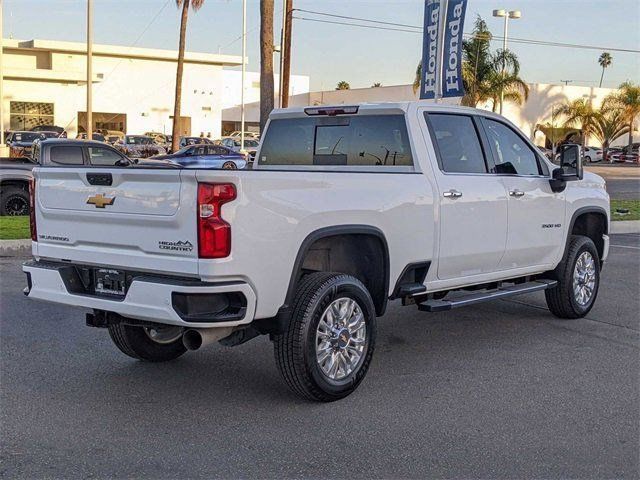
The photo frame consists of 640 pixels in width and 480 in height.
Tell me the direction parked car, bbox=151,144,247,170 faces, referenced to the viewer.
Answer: facing to the left of the viewer

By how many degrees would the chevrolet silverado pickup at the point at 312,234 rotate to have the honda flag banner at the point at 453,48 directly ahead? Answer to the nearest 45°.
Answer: approximately 45° to its left

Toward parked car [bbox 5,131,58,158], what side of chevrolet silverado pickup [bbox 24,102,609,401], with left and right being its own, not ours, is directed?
left

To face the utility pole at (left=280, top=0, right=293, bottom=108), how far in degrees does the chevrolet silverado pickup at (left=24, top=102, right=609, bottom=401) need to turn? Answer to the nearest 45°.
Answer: approximately 45° to its left

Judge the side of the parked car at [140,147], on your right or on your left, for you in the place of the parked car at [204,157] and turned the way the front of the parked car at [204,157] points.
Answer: on your right

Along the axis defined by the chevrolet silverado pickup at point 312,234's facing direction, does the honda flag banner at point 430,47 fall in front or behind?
in front

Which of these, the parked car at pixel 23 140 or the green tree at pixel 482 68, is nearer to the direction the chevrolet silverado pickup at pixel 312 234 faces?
the green tree

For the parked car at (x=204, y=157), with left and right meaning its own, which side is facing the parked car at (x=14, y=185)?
left

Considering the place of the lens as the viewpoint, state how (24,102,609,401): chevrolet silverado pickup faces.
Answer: facing away from the viewer and to the right of the viewer

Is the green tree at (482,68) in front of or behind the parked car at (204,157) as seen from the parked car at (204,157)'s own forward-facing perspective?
behind
